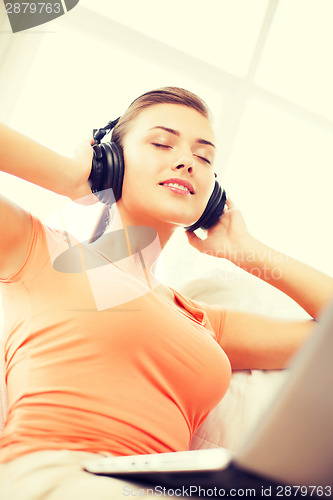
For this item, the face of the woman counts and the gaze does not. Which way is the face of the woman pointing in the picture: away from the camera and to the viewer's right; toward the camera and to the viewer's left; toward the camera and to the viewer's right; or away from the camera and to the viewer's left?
toward the camera and to the viewer's right

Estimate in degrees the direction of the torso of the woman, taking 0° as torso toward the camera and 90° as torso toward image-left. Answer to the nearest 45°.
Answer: approximately 315°

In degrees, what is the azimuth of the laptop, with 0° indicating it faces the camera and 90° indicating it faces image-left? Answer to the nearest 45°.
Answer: approximately 135°

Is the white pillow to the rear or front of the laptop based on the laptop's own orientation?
to the front
